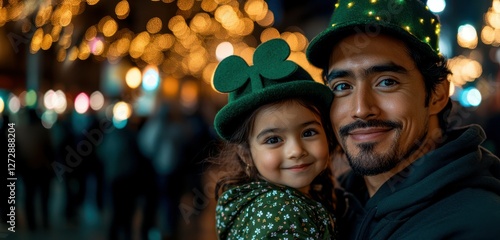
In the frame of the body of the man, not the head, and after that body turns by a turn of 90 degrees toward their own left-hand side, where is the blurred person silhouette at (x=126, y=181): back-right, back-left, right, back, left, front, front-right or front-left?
back

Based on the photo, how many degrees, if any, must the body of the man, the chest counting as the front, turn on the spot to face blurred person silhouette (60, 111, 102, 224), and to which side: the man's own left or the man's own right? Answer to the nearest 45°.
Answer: approximately 90° to the man's own right

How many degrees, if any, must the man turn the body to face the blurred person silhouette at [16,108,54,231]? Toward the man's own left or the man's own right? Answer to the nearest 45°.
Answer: approximately 90° to the man's own right

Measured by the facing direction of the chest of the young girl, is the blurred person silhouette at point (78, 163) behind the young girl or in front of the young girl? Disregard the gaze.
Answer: behind

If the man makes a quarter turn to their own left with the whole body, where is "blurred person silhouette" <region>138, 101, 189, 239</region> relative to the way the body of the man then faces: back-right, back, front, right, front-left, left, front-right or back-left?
back

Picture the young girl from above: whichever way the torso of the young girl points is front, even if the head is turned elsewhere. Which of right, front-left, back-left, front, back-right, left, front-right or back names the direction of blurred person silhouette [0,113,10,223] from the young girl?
back

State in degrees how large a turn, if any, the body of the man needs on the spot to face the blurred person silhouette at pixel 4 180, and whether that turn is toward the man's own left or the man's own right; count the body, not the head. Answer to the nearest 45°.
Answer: approximately 90° to the man's own right

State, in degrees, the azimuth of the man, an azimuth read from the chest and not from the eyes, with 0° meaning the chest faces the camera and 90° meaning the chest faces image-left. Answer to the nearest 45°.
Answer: approximately 45°

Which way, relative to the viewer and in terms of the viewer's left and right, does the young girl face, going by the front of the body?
facing the viewer and to the right of the viewer
